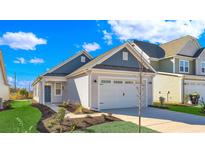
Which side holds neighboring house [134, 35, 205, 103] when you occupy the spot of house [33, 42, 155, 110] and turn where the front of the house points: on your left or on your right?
on your left

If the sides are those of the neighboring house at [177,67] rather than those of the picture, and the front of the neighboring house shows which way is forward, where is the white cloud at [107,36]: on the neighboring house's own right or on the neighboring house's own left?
on the neighboring house's own right

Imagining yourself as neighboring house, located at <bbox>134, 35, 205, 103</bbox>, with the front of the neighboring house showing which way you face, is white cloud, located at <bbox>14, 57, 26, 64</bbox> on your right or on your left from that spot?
on your right

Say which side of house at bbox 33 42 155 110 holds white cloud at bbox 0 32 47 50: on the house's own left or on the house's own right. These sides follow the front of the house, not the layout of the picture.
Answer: on the house's own right

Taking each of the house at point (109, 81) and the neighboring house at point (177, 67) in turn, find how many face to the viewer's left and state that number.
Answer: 0

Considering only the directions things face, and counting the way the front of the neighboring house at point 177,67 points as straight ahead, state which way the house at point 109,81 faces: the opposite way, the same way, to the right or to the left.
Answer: the same way

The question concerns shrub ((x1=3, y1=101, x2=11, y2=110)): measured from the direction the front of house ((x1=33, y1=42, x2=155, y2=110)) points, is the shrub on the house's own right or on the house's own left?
on the house's own right

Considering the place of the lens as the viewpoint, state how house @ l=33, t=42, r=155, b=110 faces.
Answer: facing the viewer and to the right of the viewer
